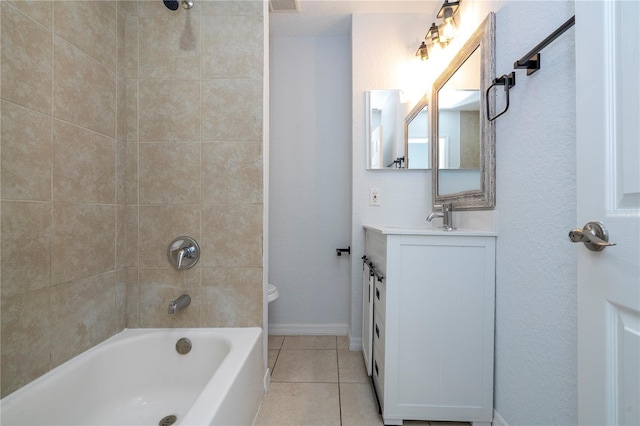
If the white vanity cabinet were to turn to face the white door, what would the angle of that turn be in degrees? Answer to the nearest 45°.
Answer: approximately 135° to its left

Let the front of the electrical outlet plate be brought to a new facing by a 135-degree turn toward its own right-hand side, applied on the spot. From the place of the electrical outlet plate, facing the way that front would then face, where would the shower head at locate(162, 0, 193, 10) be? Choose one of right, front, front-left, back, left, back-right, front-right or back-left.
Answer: left

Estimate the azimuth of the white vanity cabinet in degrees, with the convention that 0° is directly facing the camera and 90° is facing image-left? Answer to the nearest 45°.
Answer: approximately 90°

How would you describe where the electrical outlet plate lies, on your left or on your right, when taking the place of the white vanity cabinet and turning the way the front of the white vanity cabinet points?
on your right

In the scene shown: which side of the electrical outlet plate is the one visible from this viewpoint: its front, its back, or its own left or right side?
front

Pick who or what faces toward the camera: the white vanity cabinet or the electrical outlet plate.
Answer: the electrical outlet plate

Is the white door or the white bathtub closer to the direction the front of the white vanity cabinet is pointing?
the white bathtub

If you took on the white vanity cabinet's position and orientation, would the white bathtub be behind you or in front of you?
in front

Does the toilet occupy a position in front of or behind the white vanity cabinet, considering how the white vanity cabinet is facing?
in front
